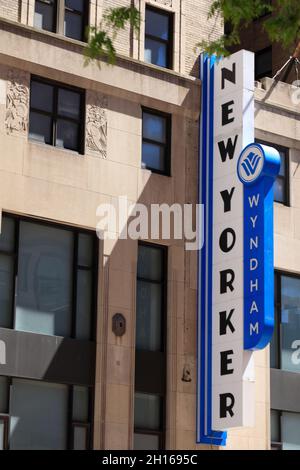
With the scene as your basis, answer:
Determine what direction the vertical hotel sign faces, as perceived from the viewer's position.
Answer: facing the viewer and to the left of the viewer
